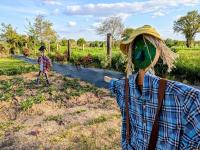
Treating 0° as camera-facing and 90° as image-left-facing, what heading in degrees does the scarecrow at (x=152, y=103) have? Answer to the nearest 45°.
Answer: approximately 45°

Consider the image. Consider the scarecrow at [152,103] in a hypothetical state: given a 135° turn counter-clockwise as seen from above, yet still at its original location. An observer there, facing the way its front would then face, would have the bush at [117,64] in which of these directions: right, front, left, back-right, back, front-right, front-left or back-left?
left

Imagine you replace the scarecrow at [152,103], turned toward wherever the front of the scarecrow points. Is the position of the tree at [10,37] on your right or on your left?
on your right
